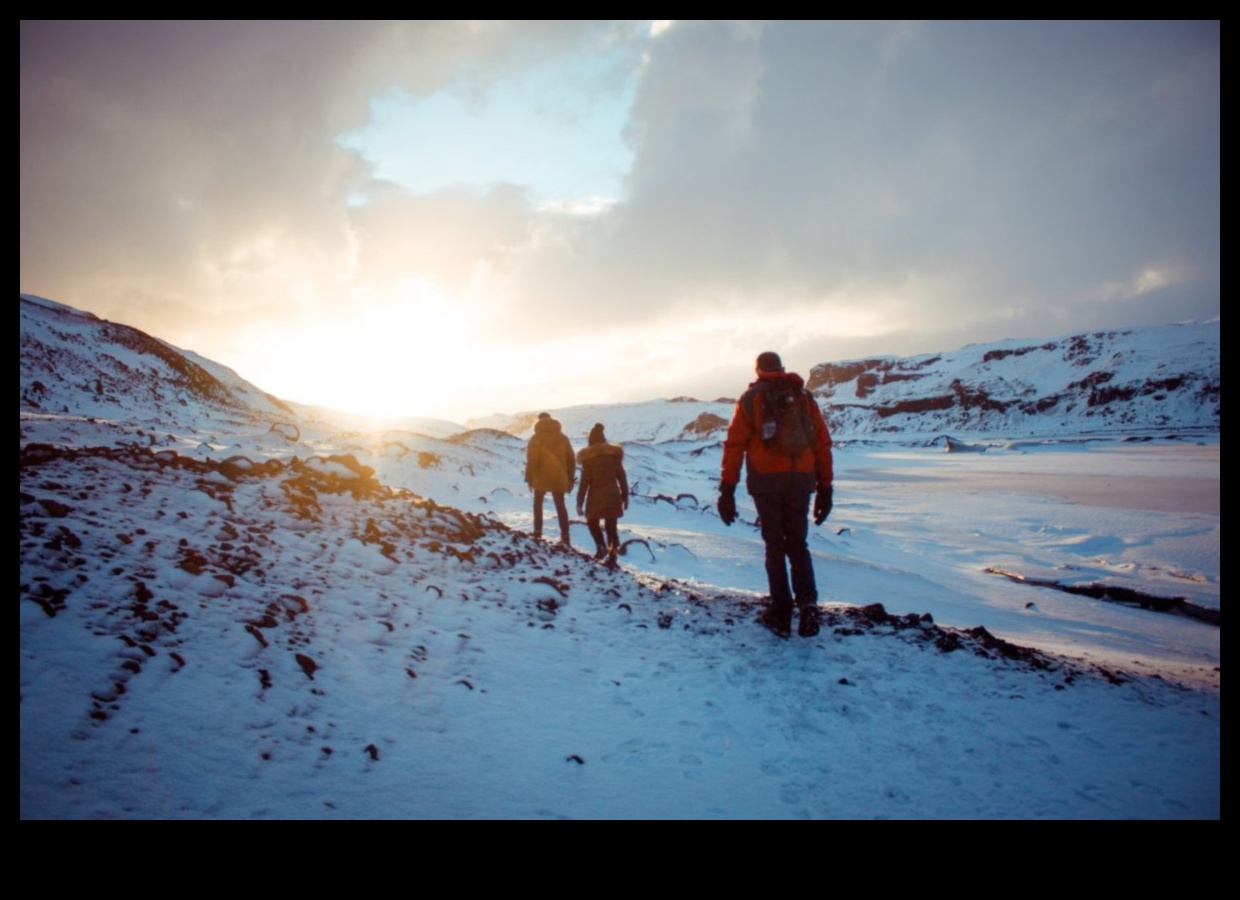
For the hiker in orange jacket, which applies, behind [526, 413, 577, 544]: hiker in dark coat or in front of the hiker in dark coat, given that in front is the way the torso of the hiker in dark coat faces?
behind

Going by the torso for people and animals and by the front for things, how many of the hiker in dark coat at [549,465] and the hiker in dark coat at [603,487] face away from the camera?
2

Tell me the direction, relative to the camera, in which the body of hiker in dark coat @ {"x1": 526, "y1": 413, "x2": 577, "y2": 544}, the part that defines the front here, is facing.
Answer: away from the camera

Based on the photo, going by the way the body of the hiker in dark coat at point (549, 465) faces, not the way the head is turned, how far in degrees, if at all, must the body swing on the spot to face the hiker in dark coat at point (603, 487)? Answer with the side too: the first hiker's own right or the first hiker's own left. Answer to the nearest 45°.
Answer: approximately 135° to the first hiker's own right

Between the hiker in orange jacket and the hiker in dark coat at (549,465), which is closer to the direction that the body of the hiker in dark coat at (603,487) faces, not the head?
the hiker in dark coat

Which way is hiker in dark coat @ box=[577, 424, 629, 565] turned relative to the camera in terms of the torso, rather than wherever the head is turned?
away from the camera

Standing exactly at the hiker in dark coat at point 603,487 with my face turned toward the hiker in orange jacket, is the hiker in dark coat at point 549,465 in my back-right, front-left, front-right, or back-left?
back-right

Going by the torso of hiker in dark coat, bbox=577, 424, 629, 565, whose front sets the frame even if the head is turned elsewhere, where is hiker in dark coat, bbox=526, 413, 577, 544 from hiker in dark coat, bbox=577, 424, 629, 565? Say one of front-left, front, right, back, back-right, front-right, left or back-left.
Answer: front-left

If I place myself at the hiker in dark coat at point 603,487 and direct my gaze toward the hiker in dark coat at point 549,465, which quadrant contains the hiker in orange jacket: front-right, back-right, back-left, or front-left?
back-left
